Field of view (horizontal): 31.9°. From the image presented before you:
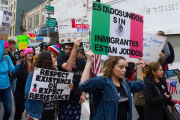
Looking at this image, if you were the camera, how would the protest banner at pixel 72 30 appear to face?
facing the viewer

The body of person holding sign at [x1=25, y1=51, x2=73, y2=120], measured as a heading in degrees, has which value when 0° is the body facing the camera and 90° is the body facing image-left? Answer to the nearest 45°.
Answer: approximately 315°

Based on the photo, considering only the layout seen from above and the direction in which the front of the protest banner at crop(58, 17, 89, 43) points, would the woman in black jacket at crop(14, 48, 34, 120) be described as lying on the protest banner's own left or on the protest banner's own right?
on the protest banner's own right

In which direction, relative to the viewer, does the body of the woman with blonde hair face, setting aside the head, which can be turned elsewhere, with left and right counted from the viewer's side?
facing the viewer and to the right of the viewer

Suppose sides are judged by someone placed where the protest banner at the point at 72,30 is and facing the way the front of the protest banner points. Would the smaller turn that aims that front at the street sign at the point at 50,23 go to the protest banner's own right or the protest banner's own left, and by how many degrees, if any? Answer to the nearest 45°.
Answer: approximately 180°

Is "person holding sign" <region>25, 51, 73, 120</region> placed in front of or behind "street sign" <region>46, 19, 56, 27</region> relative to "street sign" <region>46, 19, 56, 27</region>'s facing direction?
in front

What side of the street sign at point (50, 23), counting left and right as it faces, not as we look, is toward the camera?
front
